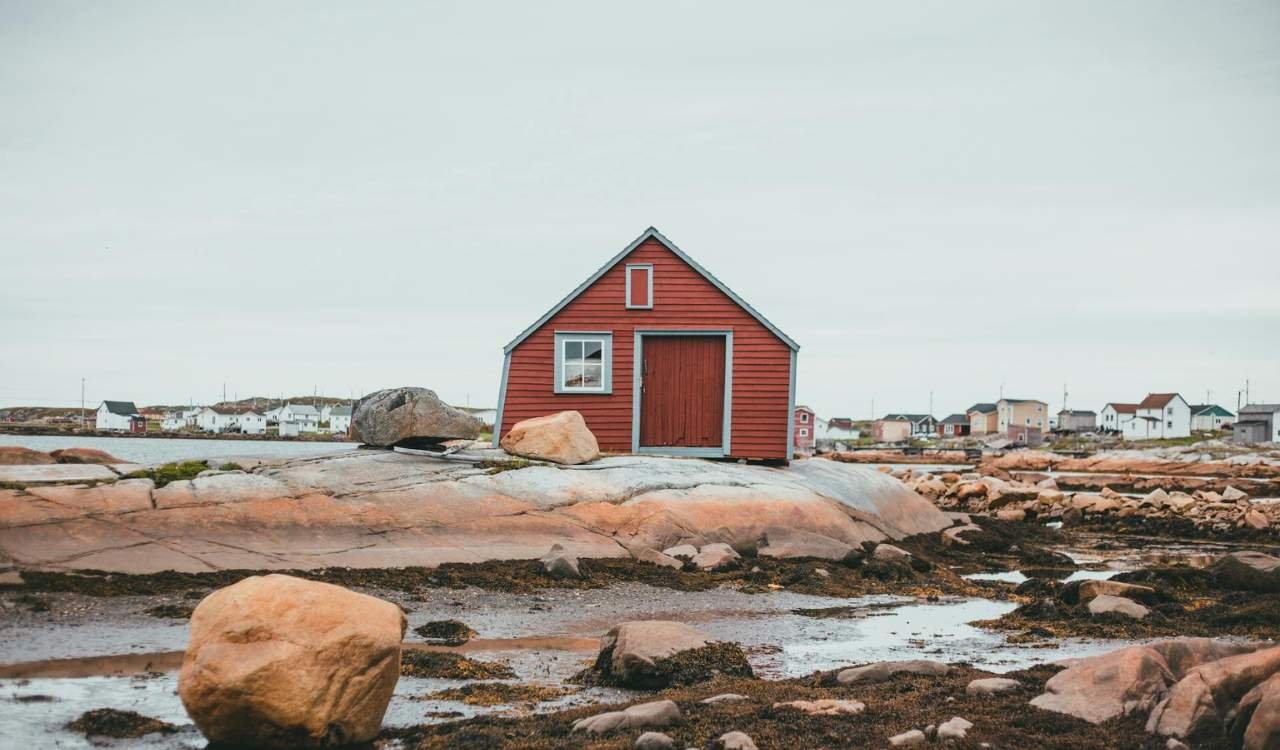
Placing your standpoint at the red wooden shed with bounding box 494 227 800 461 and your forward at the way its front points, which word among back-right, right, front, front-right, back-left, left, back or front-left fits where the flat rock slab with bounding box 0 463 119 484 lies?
front-right

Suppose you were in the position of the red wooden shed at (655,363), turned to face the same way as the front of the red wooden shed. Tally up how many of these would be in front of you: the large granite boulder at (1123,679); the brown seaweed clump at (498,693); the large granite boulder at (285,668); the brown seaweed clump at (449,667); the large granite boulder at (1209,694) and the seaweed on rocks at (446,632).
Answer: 6

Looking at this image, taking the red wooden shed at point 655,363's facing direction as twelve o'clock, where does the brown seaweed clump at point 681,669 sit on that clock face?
The brown seaweed clump is roughly at 12 o'clock from the red wooden shed.

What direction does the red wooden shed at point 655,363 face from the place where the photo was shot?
facing the viewer

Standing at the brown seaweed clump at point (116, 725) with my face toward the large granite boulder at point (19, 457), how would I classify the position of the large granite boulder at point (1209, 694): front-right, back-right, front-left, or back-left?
back-right

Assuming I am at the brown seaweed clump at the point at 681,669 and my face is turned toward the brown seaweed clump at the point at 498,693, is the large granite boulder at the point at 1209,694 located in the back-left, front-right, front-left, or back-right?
back-left

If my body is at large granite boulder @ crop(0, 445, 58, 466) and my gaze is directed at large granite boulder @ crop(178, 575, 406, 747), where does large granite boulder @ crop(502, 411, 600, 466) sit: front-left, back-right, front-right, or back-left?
front-left

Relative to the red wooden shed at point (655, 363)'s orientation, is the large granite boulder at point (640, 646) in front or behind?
in front

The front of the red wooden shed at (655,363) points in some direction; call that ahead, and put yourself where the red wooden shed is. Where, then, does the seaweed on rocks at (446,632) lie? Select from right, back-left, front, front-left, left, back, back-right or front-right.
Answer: front

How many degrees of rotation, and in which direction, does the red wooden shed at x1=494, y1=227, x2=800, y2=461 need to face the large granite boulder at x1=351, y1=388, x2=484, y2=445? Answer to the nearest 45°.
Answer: approximately 45° to its right

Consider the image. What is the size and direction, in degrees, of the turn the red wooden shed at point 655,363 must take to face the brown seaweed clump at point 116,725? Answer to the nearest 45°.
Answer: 0° — it already faces it

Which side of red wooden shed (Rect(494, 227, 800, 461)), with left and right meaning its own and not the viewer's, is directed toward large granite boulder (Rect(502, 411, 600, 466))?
front

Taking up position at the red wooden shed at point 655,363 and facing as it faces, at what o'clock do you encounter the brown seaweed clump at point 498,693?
The brown seaweed clump is roughly at 12 o'clock from the red wooden shed.

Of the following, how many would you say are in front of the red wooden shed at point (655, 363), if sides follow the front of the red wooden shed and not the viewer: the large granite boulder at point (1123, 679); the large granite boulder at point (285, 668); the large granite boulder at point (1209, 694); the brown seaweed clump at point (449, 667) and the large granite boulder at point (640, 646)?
5

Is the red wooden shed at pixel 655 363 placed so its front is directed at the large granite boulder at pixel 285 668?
yes

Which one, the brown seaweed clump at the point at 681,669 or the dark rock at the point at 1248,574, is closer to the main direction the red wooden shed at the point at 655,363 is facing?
the brown seaweed clump
